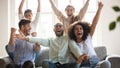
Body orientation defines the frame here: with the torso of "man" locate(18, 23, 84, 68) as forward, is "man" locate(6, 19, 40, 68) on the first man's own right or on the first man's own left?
on the first man's own right

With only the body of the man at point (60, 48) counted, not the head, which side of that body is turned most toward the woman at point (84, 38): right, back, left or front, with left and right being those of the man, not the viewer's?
left

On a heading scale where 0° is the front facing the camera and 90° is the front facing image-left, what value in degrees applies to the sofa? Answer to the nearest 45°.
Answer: approximately 0°

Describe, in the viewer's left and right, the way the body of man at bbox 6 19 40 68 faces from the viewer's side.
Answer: facing the viewer and to the right of the viewer

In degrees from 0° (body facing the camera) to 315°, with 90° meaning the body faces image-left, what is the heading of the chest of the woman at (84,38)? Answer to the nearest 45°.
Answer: approximately 45°
